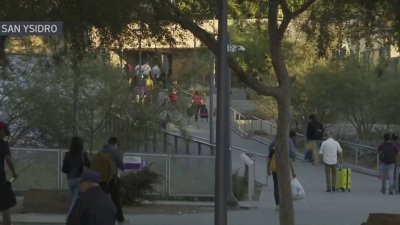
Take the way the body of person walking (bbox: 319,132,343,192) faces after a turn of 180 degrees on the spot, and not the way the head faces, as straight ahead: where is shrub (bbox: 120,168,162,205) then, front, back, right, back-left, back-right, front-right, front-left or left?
front-right

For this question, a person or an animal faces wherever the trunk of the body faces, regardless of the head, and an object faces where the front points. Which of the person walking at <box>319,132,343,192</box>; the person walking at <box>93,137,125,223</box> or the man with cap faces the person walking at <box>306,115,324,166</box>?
the person walking at <box>319,132,343,192</box>

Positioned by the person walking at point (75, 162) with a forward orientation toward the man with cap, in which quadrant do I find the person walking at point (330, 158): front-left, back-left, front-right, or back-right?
back-left

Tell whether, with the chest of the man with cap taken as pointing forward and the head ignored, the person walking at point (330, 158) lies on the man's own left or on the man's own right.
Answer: on the man's own right

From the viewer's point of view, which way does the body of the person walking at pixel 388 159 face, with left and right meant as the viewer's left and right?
facing away from the viewer

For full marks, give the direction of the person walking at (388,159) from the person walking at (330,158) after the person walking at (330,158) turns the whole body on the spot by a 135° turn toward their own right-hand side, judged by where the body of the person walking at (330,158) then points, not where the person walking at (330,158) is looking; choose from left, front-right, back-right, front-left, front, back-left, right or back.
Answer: front-left
